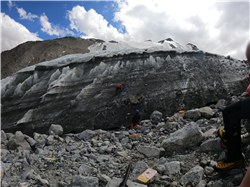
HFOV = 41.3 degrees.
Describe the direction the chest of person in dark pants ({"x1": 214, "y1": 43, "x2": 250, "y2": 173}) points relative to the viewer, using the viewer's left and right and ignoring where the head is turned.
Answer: facing to the left of the viewer

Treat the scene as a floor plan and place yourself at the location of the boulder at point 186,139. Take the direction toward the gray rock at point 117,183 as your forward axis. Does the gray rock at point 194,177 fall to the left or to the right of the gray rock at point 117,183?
left

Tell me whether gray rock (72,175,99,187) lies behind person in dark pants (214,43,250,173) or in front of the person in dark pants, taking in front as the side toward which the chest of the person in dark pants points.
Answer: in front
